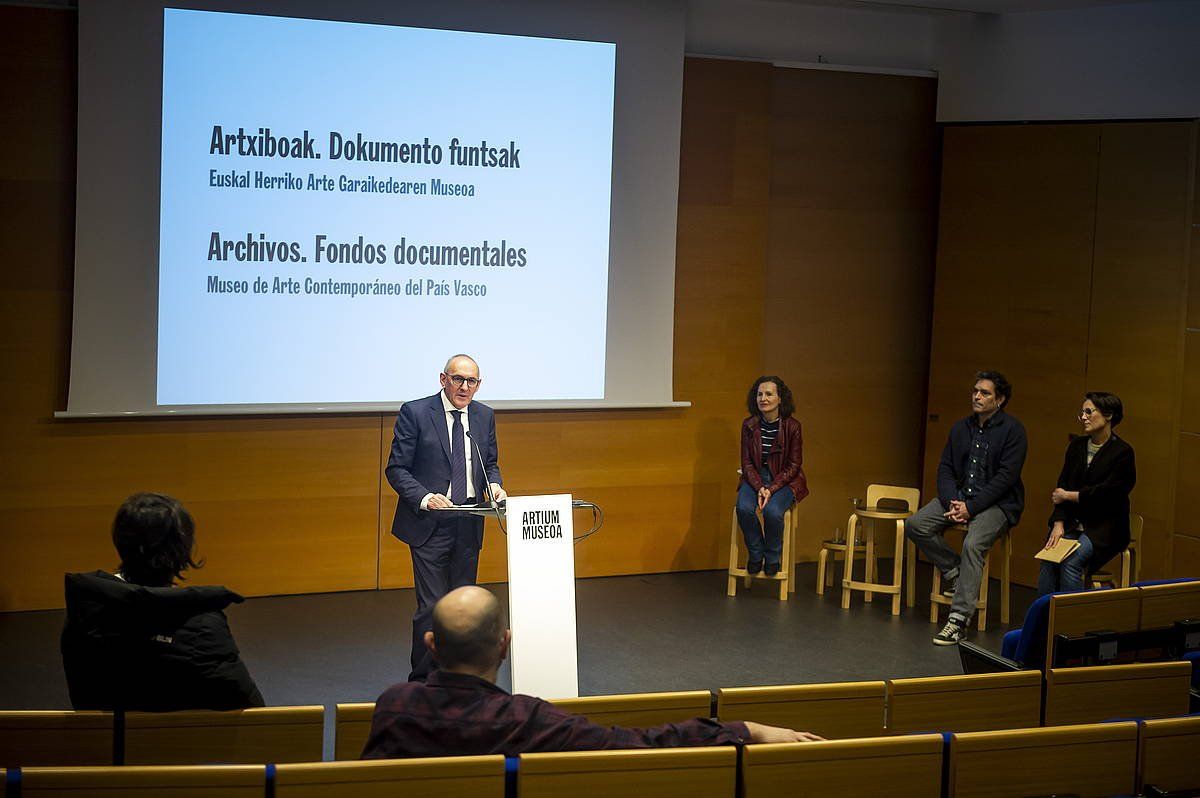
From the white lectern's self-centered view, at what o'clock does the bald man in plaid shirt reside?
The bald man in plaid shirt is roughly at 12 o'clock from the white lectern.

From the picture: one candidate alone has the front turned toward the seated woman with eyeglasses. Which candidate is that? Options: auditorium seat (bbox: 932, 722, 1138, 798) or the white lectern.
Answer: the auditorium seat

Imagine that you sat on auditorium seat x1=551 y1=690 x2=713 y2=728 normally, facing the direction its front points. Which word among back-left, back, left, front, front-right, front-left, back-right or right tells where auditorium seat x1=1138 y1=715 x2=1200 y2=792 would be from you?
right

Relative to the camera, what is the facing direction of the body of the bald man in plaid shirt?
away from the camera

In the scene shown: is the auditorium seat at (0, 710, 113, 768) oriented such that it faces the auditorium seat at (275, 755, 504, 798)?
no

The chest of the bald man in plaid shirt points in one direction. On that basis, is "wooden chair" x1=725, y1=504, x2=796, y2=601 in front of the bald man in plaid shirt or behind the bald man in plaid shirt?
in front

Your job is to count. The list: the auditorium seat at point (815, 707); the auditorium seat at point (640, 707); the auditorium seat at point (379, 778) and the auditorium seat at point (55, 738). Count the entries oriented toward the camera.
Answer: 0

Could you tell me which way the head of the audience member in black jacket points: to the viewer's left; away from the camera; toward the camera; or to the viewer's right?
away from the camera

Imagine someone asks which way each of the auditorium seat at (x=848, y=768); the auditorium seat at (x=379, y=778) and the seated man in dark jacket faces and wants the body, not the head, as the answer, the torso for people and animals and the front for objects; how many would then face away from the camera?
2

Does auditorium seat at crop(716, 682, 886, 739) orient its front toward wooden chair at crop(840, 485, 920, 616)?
yes

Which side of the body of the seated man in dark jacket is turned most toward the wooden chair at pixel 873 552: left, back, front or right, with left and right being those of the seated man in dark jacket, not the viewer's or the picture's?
right

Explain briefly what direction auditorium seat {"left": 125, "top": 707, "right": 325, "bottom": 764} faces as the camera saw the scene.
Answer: facing away from the viewer

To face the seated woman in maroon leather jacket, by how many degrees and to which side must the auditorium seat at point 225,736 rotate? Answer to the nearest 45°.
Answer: approximately 45° to its right

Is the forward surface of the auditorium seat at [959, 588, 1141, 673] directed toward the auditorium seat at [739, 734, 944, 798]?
no

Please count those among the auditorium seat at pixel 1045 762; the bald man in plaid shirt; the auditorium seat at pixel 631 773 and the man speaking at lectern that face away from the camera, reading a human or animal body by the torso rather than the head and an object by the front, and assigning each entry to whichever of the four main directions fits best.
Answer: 3

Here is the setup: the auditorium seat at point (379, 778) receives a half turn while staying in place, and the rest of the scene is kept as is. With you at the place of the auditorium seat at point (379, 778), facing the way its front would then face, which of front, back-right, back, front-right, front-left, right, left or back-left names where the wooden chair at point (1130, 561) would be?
back-left

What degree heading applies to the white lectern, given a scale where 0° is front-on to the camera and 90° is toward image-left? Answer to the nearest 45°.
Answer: approximately 0°

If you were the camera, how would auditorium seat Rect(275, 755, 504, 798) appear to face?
facing away from the viewer

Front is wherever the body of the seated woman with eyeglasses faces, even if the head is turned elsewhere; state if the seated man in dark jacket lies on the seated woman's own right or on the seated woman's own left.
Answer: on the seated woman's own right

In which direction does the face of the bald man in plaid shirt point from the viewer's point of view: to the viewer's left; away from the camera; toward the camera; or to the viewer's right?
away from the camera

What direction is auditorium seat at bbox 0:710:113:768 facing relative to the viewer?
away from the camera

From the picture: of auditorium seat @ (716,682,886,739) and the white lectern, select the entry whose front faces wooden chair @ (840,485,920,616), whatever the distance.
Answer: the auditorium seat

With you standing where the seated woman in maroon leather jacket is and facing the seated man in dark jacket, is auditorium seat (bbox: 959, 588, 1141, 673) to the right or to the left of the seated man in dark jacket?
right
